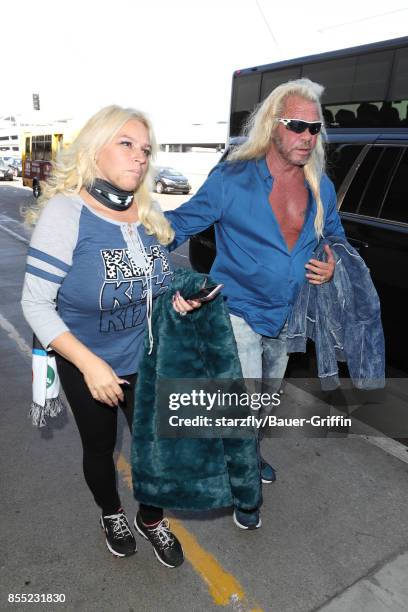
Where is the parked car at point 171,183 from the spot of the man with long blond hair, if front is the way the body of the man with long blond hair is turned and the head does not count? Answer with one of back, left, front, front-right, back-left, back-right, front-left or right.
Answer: back-left

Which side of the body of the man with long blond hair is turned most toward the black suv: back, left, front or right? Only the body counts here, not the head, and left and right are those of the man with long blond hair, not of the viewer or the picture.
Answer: left

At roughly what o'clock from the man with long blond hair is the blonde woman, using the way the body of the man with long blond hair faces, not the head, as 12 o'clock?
The blonde woman is roughly at 3 o'clock from the man with long blond hair.

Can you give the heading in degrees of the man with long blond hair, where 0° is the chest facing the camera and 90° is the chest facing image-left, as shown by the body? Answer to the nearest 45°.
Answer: approximately 315°

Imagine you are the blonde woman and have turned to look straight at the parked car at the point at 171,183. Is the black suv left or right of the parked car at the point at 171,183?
right

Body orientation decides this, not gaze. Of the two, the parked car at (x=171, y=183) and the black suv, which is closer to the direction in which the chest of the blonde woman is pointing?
the black suv
